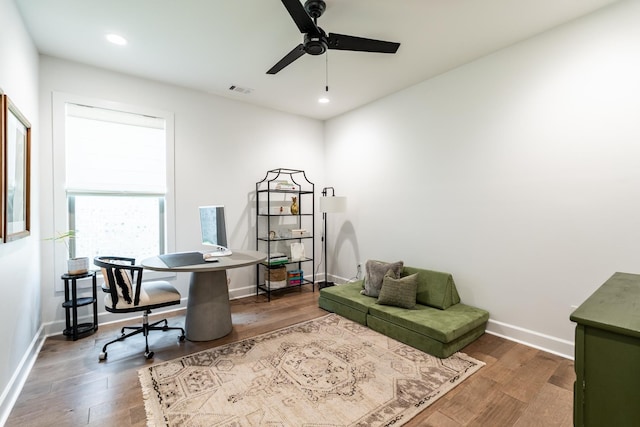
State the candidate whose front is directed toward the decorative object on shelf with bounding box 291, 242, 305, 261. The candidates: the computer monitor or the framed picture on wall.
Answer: the framed picture on wall

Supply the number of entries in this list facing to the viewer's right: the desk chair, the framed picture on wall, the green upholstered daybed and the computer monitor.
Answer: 2

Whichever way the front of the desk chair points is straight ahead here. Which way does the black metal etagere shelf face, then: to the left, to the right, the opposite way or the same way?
to the right

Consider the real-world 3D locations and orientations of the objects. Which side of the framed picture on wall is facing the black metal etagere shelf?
front

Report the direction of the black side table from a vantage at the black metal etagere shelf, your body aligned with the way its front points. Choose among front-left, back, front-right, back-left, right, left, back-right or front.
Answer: right

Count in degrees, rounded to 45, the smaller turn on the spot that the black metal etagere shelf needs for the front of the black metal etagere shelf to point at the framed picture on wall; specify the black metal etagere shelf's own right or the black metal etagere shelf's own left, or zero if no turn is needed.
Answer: approximately 90° to the black metal etagere shelf's own right

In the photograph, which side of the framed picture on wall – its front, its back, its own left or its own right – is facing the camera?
right

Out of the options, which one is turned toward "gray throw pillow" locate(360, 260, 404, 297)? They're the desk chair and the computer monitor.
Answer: the desk chair

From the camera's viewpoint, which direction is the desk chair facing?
to the viewer's right

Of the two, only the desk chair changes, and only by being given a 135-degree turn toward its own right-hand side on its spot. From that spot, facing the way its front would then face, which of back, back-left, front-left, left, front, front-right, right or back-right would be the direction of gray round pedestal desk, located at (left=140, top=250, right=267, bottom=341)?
back-left

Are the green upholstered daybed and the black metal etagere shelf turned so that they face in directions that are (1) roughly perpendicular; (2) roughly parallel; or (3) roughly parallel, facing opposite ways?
roughly perpendicular
